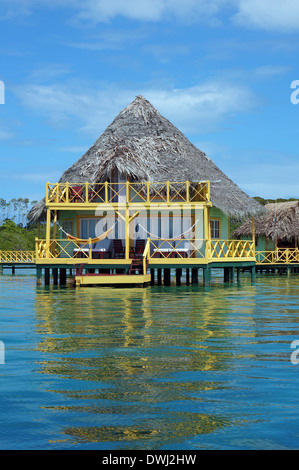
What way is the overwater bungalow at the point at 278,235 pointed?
toward the camera

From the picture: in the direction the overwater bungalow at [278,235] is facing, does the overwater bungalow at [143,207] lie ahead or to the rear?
ahead

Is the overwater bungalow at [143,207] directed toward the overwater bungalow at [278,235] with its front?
no

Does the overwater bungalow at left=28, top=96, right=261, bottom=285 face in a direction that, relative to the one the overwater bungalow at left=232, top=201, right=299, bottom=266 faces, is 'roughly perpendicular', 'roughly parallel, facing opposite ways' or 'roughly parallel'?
roughly parallel

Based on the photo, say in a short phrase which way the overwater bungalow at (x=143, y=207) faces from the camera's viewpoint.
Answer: facing the viewer

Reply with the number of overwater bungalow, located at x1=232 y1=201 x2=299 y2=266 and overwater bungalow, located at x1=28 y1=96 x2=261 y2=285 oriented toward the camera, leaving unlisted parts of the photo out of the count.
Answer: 2
